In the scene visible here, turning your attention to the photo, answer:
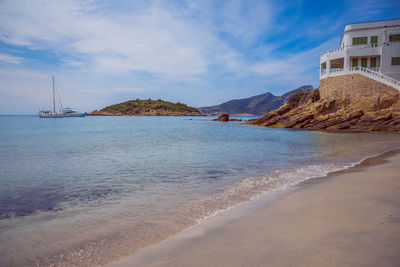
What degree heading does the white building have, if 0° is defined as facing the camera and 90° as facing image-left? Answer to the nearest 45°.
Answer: approximately 45°

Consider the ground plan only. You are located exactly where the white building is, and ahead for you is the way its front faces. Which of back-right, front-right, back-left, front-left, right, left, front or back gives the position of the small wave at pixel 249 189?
front-left
